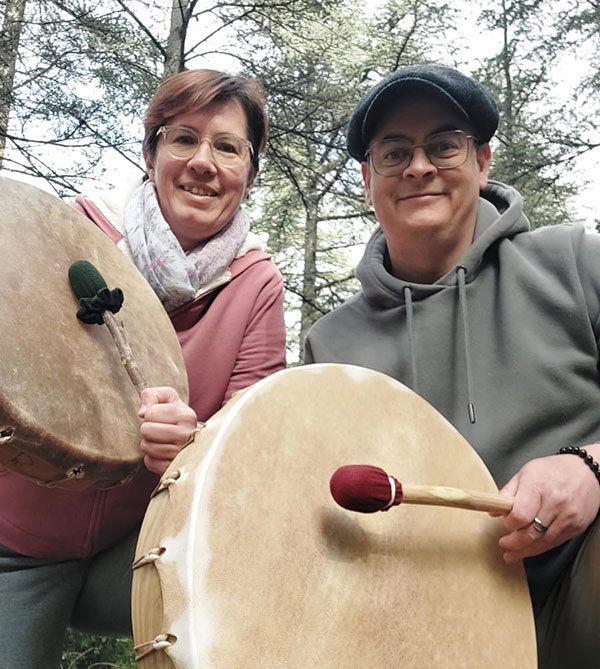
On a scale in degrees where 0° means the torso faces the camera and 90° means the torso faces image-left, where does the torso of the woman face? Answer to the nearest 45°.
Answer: approximately 0°

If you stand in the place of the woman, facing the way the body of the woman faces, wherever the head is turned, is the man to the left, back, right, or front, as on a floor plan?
left

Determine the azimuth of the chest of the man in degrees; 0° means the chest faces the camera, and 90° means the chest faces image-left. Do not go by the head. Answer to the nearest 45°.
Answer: approximately 0°

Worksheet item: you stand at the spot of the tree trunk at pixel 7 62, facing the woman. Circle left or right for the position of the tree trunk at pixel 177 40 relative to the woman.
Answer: left

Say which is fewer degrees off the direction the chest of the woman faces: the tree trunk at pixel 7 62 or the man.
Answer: the man

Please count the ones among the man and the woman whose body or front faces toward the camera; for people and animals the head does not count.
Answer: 2

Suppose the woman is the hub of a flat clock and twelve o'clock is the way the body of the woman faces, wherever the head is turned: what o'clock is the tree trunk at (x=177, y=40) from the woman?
The tree trunk is roughly at 6 o'clock from the woman.

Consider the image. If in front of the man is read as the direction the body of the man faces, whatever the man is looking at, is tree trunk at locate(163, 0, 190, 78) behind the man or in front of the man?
behind

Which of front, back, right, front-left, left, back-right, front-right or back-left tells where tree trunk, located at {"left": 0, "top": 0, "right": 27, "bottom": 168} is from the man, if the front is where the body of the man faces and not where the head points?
back-right
